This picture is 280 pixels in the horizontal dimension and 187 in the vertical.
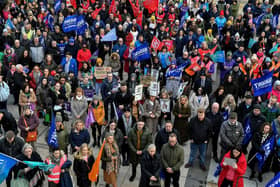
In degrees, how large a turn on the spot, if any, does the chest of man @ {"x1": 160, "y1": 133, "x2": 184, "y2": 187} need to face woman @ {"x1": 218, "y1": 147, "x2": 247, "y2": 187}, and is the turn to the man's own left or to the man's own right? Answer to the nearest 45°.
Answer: approximately 90° to the man's own left

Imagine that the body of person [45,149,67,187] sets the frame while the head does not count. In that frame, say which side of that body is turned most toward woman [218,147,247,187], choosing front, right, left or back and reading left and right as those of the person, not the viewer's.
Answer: left

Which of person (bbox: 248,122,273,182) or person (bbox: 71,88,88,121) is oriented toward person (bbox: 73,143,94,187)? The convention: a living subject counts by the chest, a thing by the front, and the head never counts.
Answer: person (bbox: 71,88,88,121)

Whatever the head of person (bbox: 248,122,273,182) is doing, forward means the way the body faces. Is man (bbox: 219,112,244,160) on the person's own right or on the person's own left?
on the person's own right

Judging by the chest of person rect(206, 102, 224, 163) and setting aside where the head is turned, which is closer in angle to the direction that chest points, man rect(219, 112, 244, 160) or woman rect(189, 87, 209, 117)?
the man

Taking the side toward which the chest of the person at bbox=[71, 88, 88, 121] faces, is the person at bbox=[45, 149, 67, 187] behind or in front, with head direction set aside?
in front

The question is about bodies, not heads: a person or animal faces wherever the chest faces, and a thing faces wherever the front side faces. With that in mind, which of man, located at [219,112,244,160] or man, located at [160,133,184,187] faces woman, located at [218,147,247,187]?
man, located at [219,112,244,160]

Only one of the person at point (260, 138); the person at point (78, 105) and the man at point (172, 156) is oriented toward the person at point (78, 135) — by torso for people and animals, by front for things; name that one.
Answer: the person at point (78, 105)

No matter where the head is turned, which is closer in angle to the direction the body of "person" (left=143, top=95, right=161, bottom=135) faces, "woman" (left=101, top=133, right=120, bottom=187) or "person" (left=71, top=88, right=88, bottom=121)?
the woman

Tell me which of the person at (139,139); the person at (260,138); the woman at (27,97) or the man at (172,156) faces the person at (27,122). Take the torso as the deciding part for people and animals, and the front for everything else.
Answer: the woman
